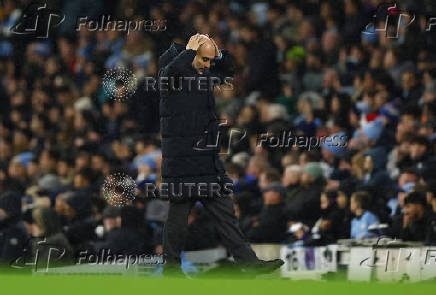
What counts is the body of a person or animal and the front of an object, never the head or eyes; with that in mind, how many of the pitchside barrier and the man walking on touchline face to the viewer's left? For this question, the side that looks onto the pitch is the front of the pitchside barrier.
0

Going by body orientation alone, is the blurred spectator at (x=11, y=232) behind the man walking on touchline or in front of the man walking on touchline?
behind

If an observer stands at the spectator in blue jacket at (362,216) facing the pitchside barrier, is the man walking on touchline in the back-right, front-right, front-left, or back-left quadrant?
front-right

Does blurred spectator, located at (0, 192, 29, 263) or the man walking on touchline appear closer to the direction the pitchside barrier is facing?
the man walking on touchline

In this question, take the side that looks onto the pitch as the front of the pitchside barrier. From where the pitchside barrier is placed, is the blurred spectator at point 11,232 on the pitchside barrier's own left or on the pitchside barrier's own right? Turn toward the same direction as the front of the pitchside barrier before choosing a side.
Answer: on the pitchside barrier's own right

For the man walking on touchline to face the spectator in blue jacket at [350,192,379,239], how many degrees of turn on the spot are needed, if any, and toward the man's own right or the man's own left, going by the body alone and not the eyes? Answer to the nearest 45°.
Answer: approximately 90° to the man's own left

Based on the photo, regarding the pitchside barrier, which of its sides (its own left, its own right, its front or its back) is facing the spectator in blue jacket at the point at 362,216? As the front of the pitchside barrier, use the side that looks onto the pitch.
back

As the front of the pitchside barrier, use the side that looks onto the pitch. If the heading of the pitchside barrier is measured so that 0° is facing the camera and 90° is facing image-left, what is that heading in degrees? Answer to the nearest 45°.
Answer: approximately 0°
